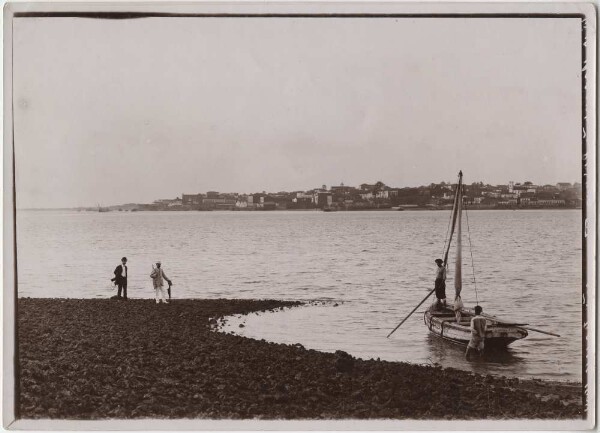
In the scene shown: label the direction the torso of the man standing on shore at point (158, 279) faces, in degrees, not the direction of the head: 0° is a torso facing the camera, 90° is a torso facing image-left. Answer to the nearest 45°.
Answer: approximately 0°
